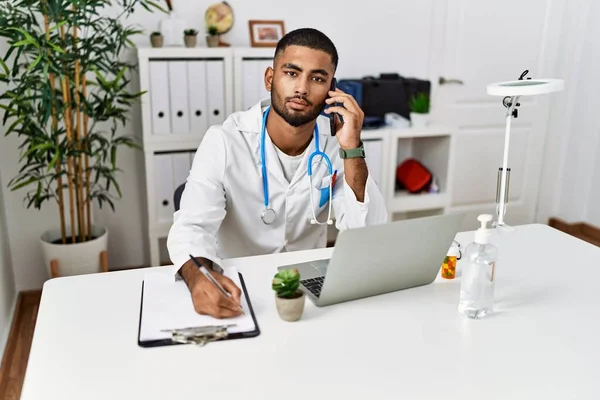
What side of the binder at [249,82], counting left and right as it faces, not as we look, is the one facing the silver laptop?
front

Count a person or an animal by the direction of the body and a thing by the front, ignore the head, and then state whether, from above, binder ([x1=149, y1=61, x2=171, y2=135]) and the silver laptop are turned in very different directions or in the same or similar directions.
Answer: very different directions

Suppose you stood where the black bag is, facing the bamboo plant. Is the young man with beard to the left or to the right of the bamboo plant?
left

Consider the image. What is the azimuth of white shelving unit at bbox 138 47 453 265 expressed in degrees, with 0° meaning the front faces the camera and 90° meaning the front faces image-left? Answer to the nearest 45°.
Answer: approximately 0°

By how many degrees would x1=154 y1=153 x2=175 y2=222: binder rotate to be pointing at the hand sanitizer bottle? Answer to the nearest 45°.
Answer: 0° — it already faces it

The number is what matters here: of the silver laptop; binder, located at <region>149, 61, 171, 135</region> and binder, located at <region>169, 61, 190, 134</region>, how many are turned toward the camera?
2
